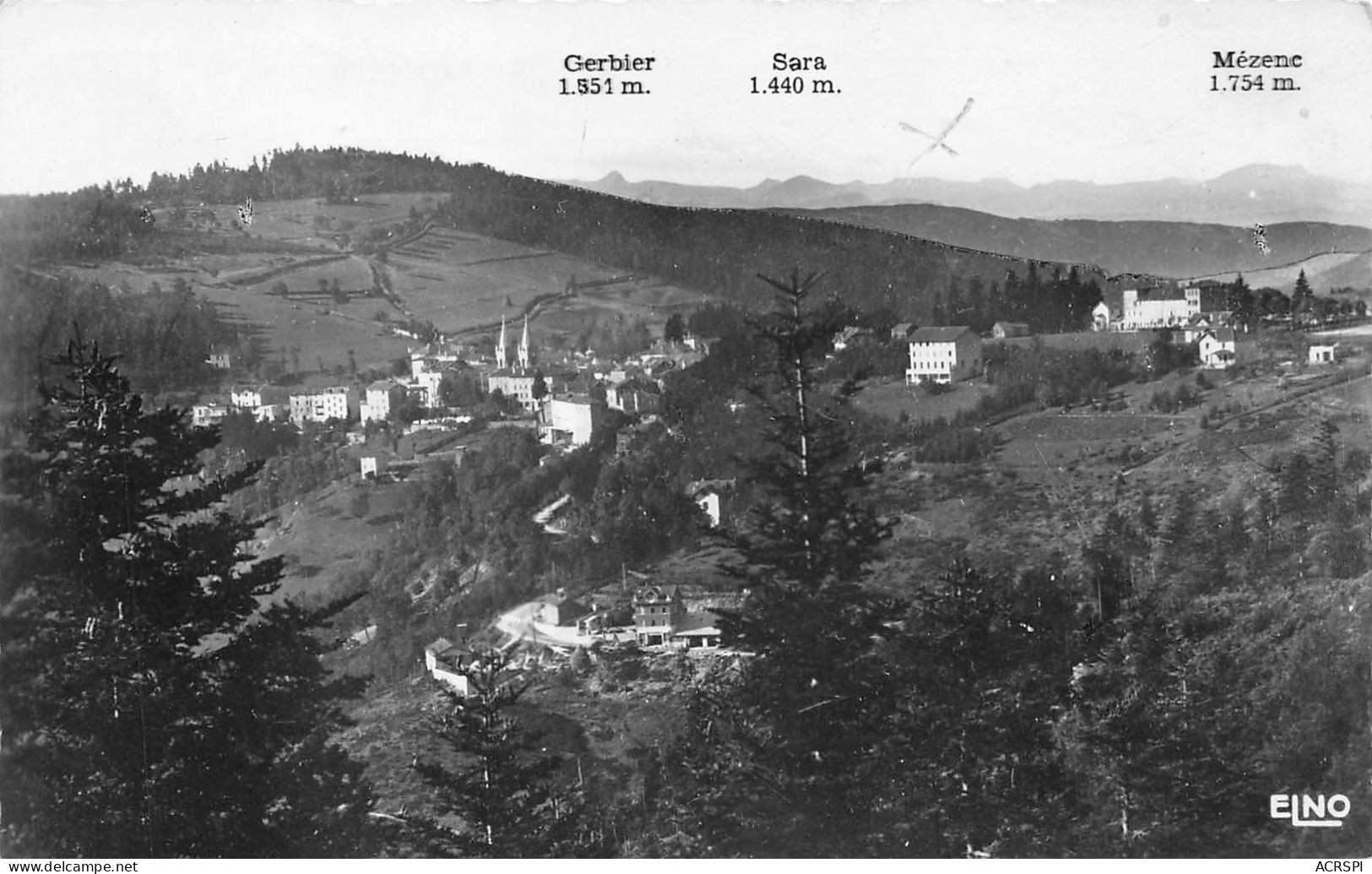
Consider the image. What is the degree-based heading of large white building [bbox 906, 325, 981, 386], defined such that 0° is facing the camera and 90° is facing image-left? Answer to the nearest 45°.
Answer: approximately 45°

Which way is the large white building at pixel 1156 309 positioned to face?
toward the camera

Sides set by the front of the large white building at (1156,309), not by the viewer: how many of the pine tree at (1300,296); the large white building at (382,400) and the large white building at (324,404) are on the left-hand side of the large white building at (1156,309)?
1

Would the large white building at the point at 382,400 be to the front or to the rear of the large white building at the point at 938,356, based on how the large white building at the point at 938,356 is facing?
to the front

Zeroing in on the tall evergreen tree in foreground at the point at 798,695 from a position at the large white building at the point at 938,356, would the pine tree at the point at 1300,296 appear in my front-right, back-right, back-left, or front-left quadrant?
back-left

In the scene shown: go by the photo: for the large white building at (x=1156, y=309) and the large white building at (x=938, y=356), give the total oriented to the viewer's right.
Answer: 0

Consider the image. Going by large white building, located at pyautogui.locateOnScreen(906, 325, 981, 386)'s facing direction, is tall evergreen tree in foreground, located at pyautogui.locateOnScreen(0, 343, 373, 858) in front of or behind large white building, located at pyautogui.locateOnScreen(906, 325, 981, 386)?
in front

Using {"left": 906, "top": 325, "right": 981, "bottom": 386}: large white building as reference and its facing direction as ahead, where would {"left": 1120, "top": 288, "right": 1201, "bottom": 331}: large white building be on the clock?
{"left": 1120, "top": 288, "right": 1201, "bottom": 331}: large white building is roughly at 7 o'clock from {"left": 906, "top": 325, "right": 981, "bottom": 386}: large white building.

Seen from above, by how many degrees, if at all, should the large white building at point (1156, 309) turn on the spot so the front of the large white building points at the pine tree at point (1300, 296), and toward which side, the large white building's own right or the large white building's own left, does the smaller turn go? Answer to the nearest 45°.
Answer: approximately 90° to the large white building's own left

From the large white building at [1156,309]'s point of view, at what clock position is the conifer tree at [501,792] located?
The conifer tree is roughly at 12 o'clock from the large white building.

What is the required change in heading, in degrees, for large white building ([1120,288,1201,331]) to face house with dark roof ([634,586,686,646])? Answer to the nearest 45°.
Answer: approximately 45° to its right

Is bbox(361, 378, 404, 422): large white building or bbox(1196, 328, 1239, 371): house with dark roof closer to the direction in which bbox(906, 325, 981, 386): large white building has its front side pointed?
the large white building
